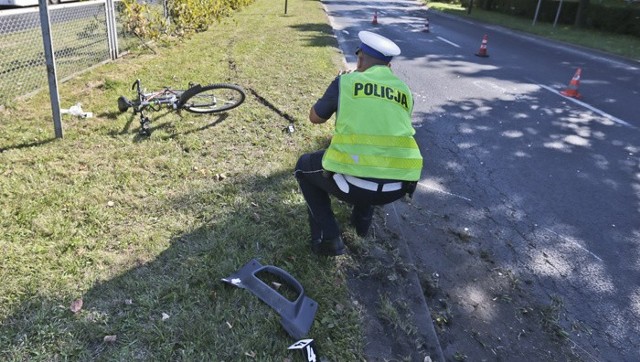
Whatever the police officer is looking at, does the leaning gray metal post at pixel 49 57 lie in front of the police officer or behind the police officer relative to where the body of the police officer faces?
in front

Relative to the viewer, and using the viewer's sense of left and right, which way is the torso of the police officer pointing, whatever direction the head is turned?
facing away from the viewer and to the left of the viewer

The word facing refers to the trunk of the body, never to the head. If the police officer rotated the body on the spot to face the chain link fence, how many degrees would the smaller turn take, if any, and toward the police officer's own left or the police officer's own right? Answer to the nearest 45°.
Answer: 0° — they already face it

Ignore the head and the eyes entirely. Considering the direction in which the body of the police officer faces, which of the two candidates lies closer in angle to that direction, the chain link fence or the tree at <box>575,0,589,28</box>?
the chain link fence

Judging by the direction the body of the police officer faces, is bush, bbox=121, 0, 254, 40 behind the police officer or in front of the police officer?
in front

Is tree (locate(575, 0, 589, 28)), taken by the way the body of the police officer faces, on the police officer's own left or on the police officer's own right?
on the police officer's own right

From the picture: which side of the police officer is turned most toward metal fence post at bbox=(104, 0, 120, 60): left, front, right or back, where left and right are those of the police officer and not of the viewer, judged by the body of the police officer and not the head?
front

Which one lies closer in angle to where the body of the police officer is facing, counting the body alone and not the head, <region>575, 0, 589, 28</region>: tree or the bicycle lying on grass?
the bicycle lying on grass

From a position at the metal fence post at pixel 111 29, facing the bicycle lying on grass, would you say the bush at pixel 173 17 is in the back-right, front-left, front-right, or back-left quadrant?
back-left

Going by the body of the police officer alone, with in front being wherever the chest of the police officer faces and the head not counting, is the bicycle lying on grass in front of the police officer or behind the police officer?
in front
